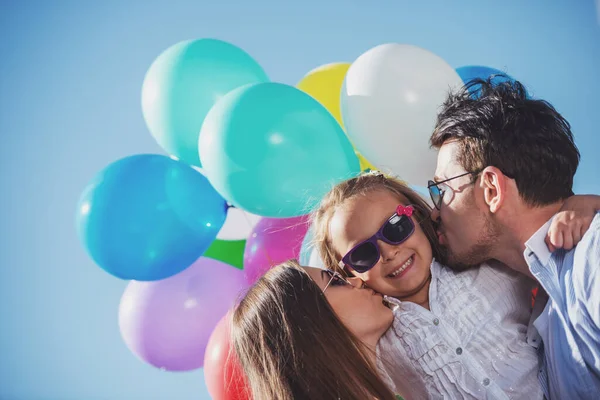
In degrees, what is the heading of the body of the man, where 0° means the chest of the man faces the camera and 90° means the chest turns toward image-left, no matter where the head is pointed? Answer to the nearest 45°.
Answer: approximately 90°

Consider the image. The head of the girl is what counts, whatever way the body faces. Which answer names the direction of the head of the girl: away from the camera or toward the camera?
toward the camera

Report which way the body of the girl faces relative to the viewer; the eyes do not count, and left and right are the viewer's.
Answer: facing the viewer

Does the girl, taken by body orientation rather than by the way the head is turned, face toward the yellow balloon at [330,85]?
no

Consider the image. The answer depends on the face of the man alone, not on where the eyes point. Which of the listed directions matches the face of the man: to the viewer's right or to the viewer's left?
to the viewer's left

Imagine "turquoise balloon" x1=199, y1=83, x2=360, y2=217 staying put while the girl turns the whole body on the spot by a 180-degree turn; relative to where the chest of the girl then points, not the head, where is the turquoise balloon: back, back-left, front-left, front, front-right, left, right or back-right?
front-left

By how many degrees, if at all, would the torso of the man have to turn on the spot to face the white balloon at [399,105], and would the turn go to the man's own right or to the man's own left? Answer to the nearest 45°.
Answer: approximately 45° to the man's own right

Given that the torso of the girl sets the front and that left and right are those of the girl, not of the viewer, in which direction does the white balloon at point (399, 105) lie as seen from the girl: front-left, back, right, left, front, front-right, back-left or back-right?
back
